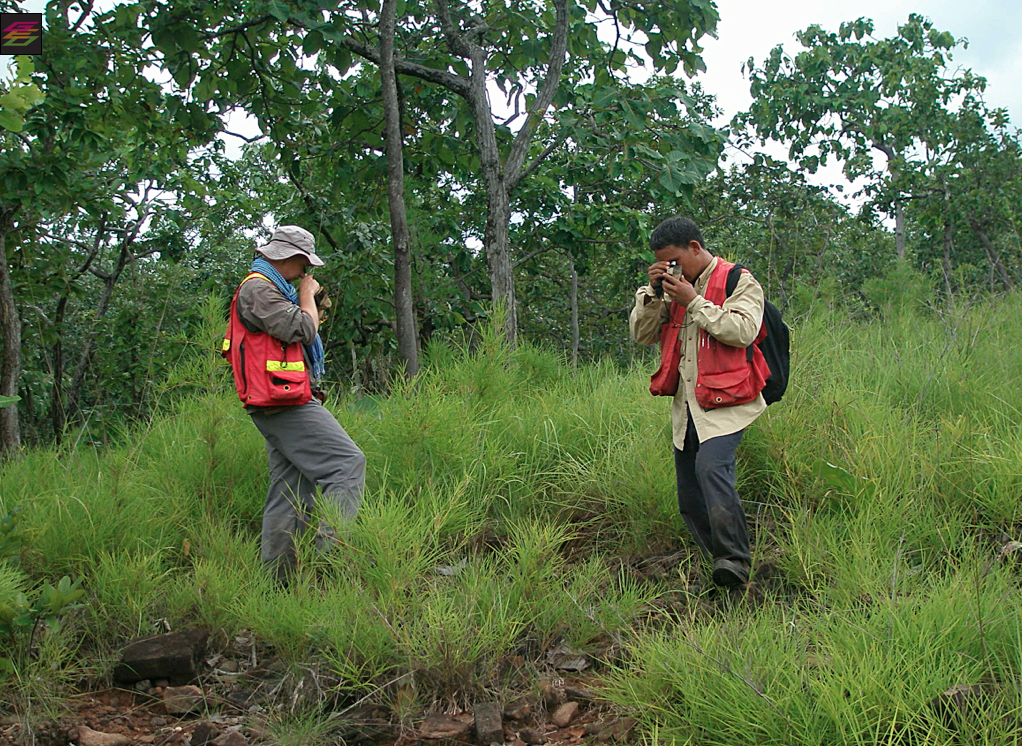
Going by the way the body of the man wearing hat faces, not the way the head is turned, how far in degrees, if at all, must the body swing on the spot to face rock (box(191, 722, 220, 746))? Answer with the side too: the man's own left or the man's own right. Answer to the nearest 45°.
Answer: approximately 90° to the man's own right

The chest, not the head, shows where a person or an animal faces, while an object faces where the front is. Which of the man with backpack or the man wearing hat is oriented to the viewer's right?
the man wearing hat

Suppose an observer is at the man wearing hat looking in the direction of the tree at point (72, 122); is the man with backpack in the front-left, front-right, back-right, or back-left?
back-right

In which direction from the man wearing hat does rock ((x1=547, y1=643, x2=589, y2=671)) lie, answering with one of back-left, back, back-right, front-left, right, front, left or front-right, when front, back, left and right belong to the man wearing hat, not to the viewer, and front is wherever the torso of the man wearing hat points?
front-right

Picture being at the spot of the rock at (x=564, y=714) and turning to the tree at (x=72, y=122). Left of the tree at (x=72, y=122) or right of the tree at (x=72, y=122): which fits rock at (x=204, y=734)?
left

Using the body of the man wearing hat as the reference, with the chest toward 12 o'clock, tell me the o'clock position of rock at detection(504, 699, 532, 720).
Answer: The rock is roughly at 2 o'clock from the man wearing hat.

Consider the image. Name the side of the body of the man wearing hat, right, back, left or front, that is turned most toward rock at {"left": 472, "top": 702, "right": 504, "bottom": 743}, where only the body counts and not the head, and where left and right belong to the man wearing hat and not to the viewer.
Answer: right

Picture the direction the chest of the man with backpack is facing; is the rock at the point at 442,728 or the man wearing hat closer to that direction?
the rock

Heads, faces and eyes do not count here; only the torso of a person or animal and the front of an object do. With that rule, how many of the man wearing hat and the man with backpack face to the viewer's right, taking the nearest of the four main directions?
1

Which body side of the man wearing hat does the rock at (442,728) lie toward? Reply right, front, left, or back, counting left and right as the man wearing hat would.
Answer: right

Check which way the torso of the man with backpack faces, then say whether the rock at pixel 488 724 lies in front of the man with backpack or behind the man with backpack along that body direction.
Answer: in front

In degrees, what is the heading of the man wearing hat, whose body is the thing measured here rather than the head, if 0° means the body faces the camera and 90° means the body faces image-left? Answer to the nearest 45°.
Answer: approximately 270°

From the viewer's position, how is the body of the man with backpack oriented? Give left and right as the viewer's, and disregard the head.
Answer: facing the viewer and to the left of the viewer

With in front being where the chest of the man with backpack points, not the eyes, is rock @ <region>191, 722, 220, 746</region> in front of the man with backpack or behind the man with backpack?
in front

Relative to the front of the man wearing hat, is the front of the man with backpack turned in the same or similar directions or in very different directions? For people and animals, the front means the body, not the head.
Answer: very different directions

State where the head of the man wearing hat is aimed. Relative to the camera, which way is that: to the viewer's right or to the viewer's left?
to the viewer's right
